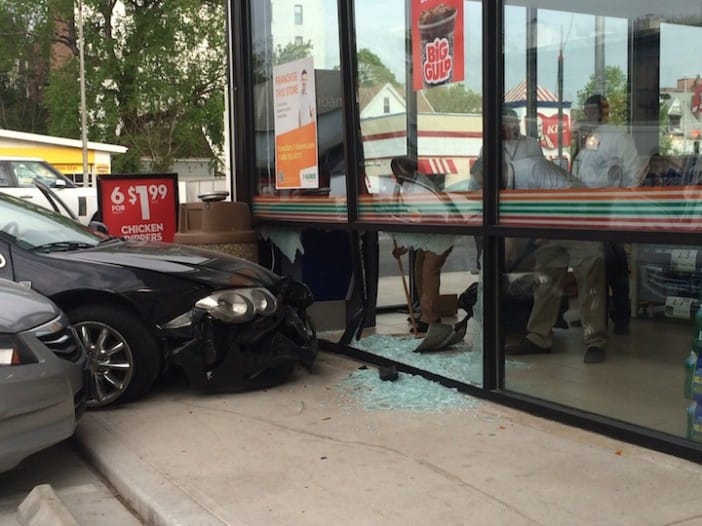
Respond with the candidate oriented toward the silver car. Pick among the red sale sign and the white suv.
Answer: the red sale sign

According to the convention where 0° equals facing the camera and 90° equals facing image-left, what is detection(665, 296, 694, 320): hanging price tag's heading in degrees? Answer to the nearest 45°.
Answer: approximately 0°
